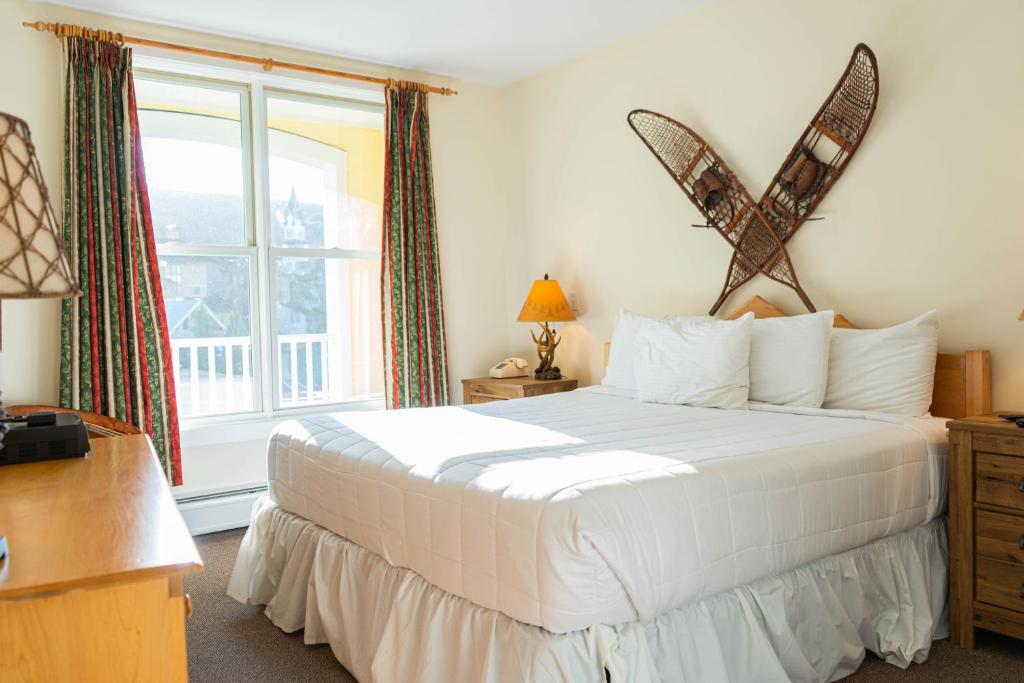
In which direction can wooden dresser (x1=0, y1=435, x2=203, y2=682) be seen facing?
to the viewer's right

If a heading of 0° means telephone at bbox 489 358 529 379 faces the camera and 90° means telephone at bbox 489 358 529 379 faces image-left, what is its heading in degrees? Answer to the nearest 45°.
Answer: approximately 45°

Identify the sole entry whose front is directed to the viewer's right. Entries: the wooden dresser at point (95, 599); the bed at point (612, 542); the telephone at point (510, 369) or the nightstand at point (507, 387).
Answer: the wooden dresser

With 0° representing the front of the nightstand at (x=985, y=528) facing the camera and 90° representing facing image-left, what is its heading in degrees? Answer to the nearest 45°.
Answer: approximately 45°

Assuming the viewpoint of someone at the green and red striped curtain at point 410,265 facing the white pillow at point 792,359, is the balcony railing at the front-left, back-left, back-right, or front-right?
back-right

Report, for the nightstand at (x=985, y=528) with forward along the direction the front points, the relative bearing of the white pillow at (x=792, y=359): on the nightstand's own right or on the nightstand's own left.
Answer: on the nightstand's own right
